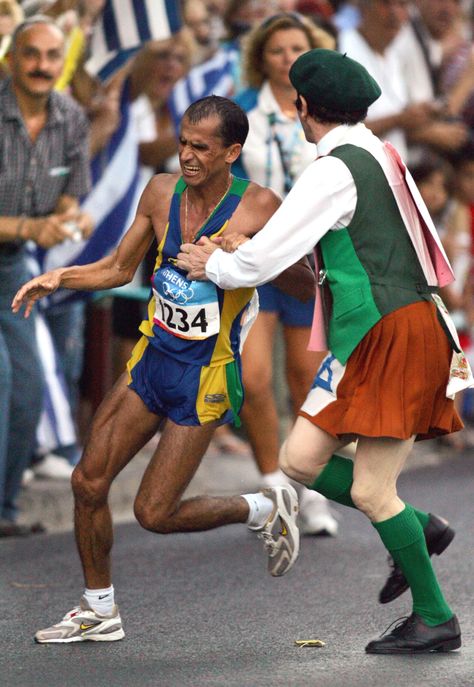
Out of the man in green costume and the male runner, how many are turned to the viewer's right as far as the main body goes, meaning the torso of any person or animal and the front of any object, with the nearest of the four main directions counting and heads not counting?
0

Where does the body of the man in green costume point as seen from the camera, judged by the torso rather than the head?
to the viewer's left

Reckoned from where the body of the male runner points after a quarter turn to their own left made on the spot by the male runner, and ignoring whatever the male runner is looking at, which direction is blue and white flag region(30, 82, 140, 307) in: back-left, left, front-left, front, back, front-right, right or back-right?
back-left

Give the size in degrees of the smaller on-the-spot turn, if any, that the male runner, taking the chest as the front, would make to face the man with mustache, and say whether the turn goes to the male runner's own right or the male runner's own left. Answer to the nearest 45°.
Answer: approximately 135° to the male runner's own right

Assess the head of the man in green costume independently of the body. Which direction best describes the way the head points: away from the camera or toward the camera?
away from the camera

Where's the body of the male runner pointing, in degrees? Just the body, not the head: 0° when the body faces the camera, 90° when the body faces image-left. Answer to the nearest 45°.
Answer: approximately 45°

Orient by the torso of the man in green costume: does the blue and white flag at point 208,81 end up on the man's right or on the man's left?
on the man's right

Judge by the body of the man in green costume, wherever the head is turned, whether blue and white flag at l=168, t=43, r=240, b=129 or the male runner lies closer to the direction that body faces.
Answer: the male runner

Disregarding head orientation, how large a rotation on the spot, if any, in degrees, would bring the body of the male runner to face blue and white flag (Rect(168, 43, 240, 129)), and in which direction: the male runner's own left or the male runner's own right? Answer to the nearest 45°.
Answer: approximately 135° to the male runner's own right
